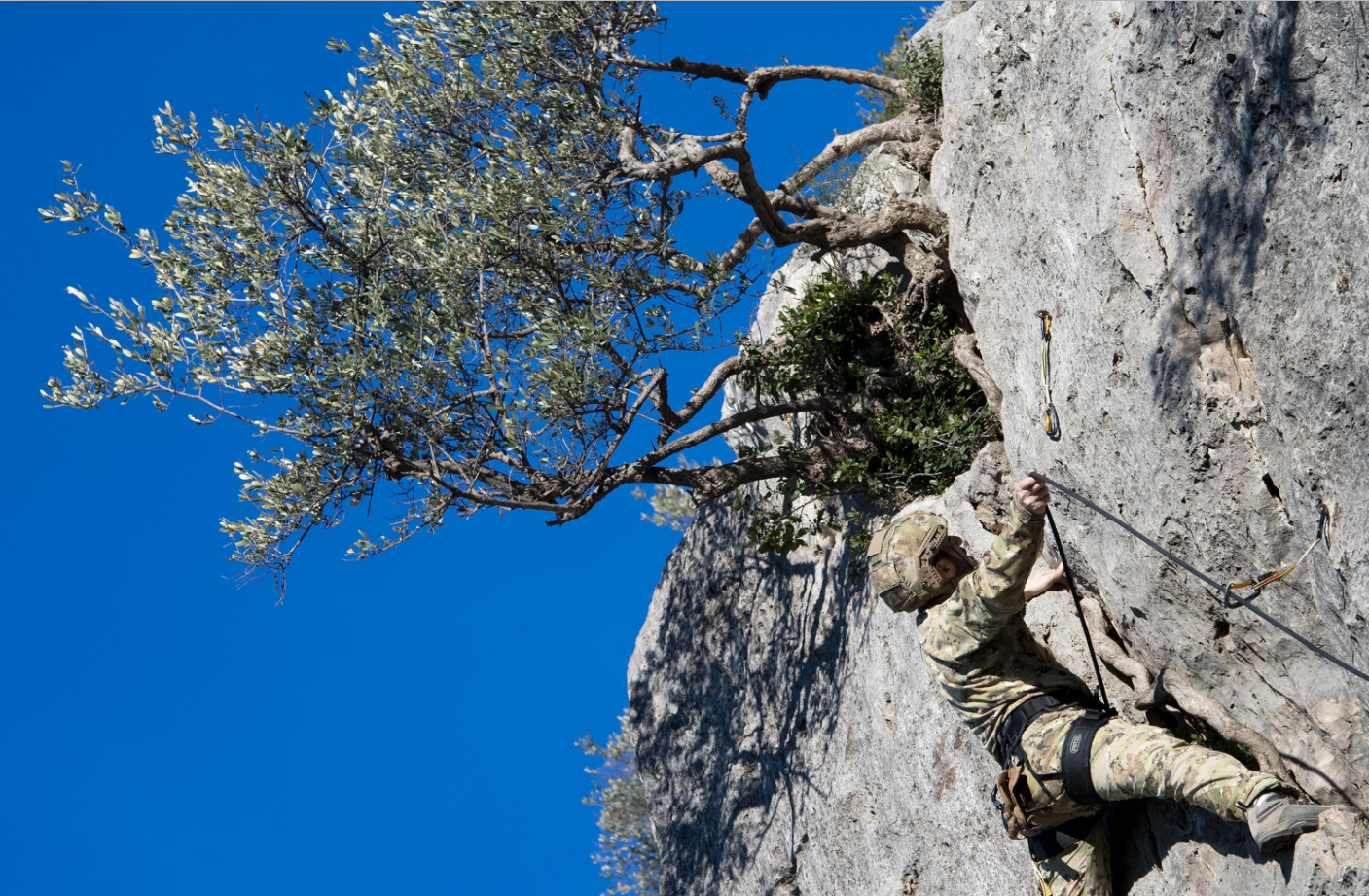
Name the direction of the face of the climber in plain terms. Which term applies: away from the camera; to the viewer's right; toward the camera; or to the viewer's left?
to the viewer's right

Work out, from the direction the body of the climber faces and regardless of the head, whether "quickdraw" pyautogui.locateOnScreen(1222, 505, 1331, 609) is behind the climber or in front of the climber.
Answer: in front
